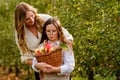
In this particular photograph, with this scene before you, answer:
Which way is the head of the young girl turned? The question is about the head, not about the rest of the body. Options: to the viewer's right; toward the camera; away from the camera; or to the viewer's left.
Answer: toward the camera

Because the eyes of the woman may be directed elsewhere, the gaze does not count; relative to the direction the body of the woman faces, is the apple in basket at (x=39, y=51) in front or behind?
in front

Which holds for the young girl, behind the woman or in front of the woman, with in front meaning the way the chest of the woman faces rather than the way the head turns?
in front

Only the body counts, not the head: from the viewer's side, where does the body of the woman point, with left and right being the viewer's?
facing the viewer and to the right of the viewer

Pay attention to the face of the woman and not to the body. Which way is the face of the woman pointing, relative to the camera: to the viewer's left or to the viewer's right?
to the viewer's right
